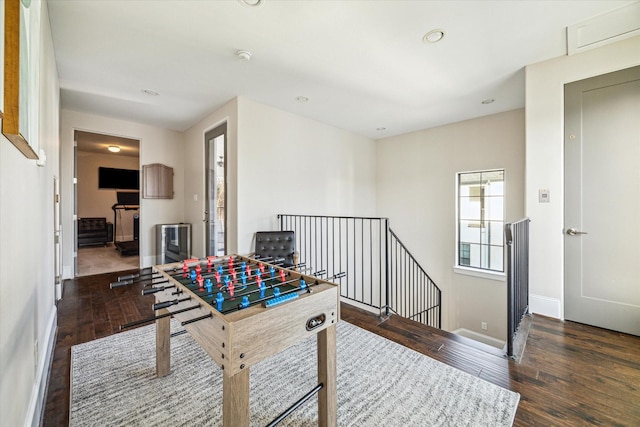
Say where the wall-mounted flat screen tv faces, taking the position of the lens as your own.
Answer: facing the viewer

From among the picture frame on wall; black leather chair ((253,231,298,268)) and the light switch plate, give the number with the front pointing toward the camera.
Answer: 2

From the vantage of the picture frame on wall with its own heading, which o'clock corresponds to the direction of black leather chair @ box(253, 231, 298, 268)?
The black leather chair is roughly at 11 o'clock from the picture frame on wall.

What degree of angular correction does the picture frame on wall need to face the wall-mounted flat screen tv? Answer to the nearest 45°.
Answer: approximately 90° to its left

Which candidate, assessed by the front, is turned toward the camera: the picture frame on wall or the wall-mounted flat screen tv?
the wall-mounted flat screen tv

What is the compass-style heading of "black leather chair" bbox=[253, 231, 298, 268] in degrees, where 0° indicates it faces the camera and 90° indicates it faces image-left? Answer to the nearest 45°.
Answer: approximately 0°

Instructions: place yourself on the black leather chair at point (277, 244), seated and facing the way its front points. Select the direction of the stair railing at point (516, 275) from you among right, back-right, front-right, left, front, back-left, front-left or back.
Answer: front-left

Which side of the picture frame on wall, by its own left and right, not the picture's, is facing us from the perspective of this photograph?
right

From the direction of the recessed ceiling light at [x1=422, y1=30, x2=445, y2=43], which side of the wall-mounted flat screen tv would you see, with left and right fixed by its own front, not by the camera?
front

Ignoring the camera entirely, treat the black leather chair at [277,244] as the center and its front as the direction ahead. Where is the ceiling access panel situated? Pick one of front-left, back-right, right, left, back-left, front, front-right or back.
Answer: front-left

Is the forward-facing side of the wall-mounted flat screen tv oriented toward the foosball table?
yes
